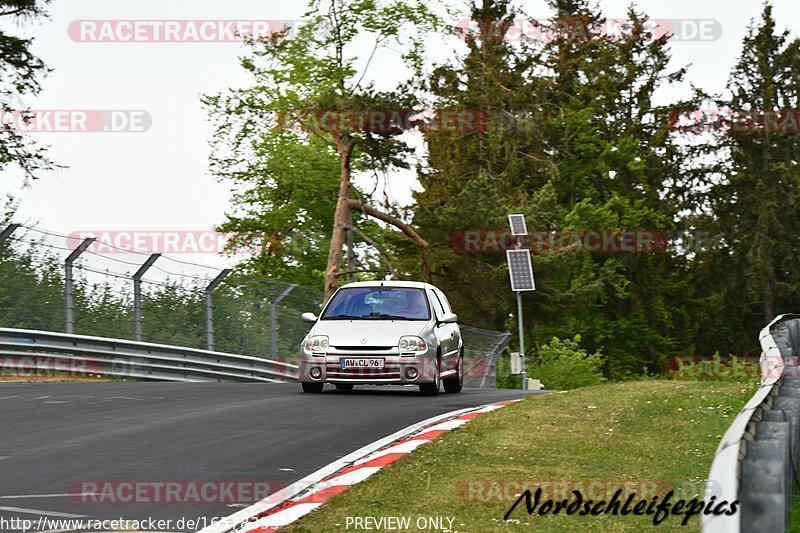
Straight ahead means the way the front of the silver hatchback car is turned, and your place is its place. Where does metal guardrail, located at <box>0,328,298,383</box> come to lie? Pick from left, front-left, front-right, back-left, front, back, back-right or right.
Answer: back-right

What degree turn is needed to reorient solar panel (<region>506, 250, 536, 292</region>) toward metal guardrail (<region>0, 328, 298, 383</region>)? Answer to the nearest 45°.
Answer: approximately 45° to its right

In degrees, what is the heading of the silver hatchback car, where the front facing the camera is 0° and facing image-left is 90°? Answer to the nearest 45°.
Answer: approximately 0°

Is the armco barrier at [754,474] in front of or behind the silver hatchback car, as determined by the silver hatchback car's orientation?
in front

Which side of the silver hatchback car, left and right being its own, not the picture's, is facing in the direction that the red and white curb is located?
front

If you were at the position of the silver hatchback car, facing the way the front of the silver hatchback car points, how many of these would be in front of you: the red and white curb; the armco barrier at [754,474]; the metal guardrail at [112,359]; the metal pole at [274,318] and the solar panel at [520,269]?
2

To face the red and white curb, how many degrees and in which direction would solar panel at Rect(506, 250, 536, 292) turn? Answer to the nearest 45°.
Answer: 0° — it already faces it

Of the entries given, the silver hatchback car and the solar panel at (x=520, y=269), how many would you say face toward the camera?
2
